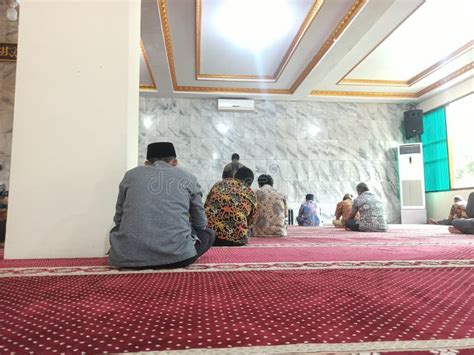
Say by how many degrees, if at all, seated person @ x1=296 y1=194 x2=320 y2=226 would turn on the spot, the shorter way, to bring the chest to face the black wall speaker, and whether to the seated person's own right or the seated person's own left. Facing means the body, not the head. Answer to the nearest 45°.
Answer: approximately 45° to the seated person's own right

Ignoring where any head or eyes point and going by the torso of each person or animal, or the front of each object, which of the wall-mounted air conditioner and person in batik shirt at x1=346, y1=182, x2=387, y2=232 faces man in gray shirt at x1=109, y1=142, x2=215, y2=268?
the wall-mounted air conditioner

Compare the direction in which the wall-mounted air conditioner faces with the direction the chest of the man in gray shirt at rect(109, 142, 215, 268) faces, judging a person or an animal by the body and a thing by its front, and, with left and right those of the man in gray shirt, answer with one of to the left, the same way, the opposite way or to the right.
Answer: the opposite way

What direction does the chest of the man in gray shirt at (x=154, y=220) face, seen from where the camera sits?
away from the camera

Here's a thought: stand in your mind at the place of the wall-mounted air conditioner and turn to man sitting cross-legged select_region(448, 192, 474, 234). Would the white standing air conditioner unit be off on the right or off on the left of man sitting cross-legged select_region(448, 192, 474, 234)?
left

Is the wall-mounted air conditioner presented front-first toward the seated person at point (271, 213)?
yes

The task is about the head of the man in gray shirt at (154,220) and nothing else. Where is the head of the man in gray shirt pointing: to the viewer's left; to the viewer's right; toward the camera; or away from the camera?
away from the camera

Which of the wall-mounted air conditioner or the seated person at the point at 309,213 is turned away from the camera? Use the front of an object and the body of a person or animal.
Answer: the seated person

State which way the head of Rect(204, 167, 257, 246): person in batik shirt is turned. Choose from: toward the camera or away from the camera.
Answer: away from the camera

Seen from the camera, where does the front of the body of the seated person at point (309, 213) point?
away from the camera

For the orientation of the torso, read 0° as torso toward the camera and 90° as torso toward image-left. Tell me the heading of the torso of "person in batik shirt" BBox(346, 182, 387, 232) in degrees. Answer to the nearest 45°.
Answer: approximately 135°

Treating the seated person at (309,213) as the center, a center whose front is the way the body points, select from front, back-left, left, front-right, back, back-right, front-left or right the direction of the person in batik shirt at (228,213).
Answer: back
